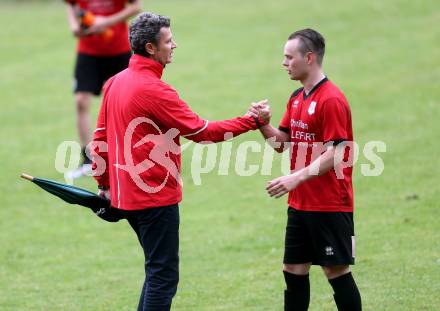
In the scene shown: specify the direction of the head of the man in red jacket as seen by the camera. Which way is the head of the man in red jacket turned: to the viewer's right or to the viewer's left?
to the viewer's right

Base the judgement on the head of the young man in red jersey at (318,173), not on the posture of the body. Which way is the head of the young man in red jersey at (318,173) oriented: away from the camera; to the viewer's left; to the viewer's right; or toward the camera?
to the viewer's left

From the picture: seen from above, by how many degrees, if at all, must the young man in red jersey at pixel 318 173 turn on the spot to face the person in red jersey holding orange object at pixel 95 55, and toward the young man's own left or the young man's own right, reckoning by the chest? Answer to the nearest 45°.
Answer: approximately 90° to the young man's own right

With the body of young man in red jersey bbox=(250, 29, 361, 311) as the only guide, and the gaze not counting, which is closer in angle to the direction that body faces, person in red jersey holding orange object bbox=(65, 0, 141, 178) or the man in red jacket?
the man in red jacket

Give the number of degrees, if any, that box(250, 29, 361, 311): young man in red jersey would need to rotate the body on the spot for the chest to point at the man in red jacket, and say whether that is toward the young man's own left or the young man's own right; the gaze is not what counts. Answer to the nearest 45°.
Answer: approximately 45° to the young man's own right
